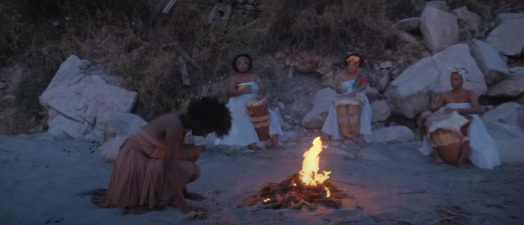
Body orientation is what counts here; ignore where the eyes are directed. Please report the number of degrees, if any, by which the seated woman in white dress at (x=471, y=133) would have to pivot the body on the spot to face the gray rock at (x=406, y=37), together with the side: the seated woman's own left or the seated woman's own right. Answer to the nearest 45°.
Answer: approximately 135° to the seated woman's own right

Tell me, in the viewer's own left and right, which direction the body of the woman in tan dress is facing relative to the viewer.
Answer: facing to the right of the viewer

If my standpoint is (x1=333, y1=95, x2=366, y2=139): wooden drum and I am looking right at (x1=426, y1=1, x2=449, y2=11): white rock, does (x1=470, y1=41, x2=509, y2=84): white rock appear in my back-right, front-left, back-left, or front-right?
front-right

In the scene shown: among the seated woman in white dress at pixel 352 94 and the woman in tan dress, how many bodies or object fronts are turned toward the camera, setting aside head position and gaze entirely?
1

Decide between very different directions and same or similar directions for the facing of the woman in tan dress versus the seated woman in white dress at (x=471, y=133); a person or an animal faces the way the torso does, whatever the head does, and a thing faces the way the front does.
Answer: very different directions

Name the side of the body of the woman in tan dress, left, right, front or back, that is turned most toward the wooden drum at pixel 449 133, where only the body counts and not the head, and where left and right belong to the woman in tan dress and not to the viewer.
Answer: front

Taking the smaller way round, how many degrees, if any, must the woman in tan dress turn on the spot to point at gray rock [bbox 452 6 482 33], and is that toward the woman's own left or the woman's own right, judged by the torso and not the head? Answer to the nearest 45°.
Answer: approximately 45° to the woman's own left

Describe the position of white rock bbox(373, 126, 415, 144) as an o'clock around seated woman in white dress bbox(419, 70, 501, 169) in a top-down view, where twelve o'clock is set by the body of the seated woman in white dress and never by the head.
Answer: The white rock is roughly at 3 o'clock from the seated woman in white dress.

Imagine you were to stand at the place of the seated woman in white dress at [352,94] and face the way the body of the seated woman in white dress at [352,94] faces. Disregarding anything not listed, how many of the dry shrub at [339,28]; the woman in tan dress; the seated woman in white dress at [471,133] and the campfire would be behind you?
1

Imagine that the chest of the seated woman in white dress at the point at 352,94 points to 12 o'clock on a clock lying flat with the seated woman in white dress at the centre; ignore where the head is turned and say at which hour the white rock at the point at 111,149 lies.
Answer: The white rock is roughly at 2 o'clock from the seated woman in white dress.

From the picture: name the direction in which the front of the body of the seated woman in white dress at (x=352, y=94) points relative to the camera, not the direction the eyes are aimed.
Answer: toward the camera

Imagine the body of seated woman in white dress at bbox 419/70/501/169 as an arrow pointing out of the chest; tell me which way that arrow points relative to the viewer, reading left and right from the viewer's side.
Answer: facing the viewer and to the left of the viewer

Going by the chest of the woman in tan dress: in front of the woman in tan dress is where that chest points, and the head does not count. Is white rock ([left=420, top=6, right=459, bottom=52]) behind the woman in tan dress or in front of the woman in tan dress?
in front
